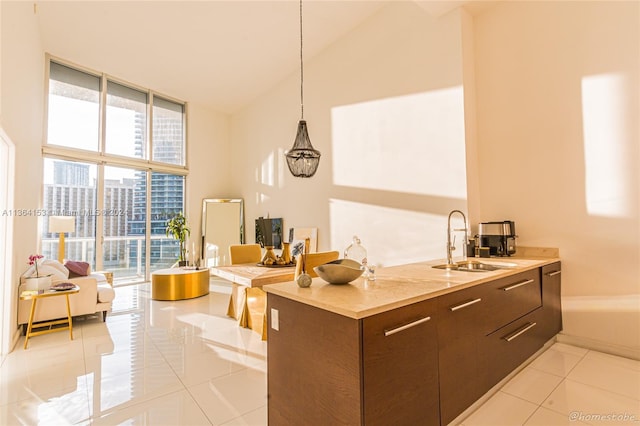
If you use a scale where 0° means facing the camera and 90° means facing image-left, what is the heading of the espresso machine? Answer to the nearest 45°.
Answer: approximately 45°

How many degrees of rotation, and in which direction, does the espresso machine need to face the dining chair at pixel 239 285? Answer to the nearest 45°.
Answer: approximately 45° to its right
